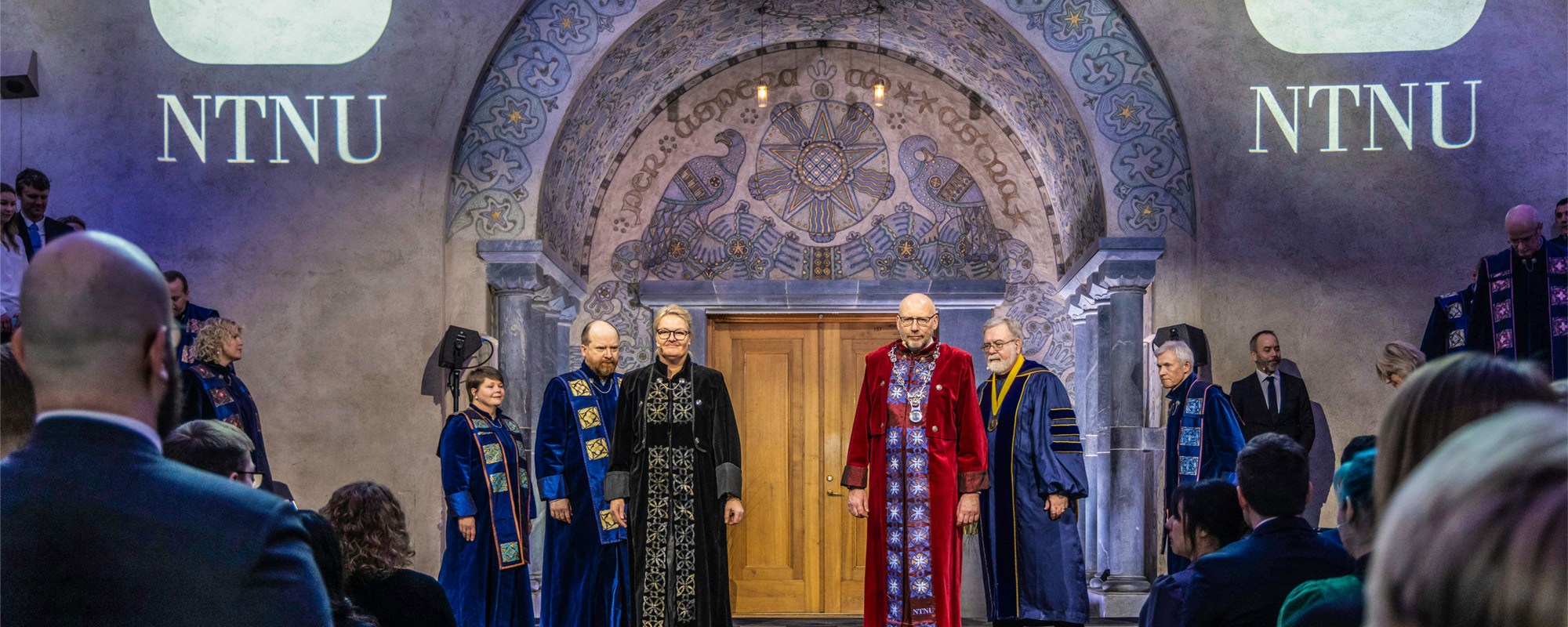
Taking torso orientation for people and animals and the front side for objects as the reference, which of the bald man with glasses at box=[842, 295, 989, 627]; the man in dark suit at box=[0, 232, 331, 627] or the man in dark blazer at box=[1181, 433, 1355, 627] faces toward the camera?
the bald man with glasses

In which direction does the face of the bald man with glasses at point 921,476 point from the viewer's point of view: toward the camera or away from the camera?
toward the camera

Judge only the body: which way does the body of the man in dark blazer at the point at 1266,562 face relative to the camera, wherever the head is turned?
away from the camera

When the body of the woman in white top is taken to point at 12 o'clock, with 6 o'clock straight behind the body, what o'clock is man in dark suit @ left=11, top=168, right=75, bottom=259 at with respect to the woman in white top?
The man in dark suit is roughly at 8 o'clock from the woman in white top.

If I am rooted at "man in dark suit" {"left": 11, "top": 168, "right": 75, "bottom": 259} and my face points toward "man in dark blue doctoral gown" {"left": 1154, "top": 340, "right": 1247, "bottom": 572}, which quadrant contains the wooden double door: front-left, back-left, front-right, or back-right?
front-left

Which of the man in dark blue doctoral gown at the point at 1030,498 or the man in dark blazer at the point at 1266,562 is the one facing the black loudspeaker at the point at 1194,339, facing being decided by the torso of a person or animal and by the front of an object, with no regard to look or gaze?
the man in dark blazer

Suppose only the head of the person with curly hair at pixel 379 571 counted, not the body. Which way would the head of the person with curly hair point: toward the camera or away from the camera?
away from the camera

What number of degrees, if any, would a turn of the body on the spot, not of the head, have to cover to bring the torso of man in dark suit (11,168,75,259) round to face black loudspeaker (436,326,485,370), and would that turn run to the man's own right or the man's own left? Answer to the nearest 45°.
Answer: approximately 45° to the man's own left

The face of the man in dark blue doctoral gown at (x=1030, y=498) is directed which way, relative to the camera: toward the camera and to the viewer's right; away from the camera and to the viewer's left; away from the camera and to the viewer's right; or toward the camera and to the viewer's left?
toward the camera and to the viewer's left

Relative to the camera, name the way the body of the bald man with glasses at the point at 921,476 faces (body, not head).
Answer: toward the camera

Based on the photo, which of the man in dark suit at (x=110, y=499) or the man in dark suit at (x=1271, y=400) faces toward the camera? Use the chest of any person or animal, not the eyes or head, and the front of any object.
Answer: the man in dark suit at (x=1271, y=400)

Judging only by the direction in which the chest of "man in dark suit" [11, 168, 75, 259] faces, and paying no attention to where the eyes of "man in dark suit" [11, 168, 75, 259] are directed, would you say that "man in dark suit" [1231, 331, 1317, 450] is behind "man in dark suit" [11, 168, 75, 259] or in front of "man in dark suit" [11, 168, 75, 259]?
in front

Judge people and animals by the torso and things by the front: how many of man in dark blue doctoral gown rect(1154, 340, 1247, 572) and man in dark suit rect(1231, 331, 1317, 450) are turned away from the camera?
0

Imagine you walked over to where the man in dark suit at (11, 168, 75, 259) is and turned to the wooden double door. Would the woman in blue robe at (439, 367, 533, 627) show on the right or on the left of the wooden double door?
right

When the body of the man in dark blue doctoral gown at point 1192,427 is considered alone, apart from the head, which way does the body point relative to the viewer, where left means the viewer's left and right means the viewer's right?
facing the viewer and to the left of the viewer

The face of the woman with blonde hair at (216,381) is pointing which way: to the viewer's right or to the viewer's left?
to the viewer's right

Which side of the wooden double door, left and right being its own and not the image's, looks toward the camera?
front

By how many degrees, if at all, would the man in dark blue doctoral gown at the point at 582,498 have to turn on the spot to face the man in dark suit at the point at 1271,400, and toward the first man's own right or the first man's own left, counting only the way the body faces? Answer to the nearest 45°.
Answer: approximately 45° to the first man's own left

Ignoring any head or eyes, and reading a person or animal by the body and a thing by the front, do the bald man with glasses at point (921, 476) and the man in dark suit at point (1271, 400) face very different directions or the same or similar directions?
same or similar directions
